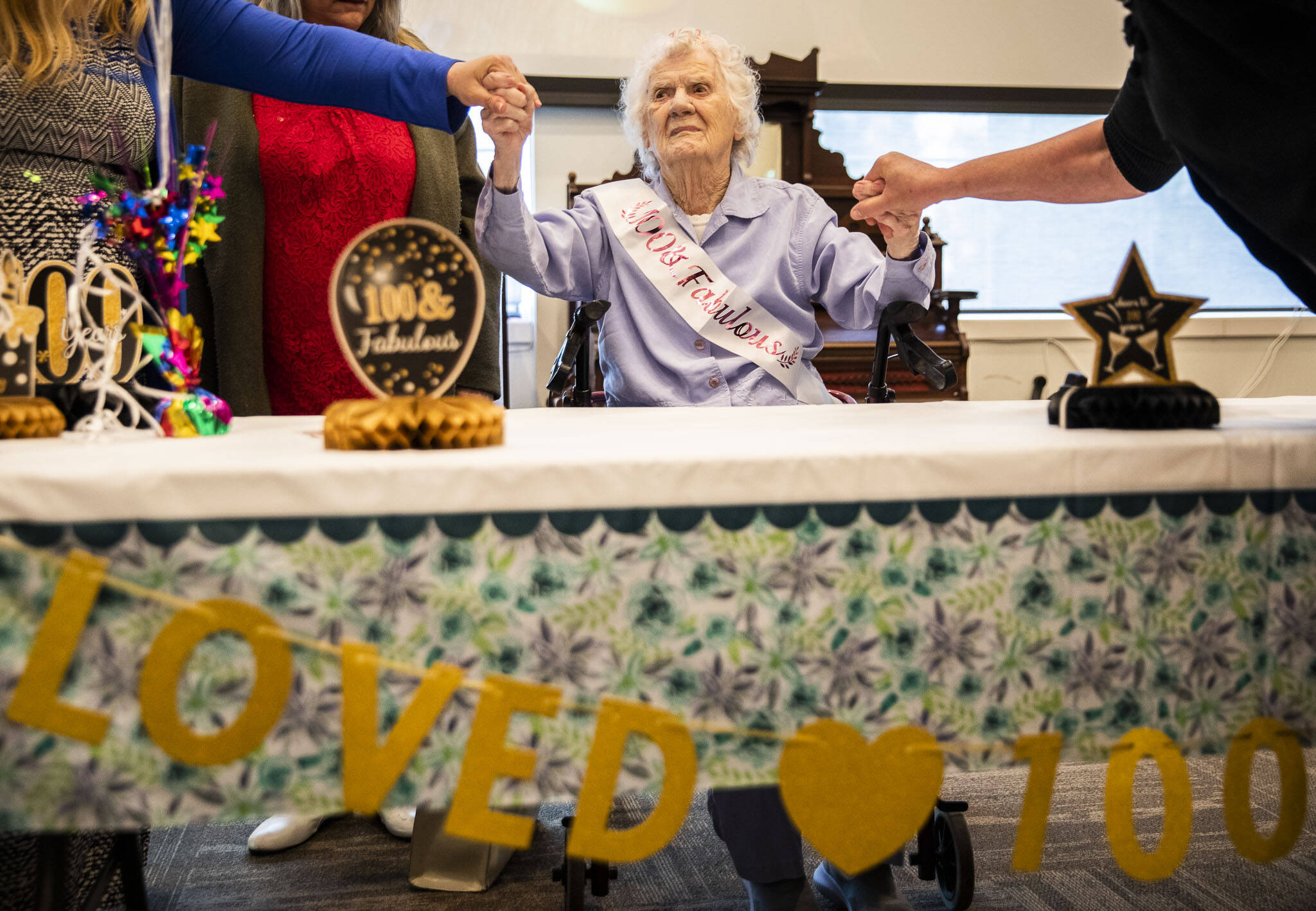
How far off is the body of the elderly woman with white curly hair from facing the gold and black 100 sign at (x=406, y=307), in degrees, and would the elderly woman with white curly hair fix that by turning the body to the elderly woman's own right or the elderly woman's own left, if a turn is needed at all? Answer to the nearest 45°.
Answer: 0° — they already face it

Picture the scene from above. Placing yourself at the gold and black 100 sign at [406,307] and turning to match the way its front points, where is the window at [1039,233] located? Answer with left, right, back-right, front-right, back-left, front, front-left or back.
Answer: back-left

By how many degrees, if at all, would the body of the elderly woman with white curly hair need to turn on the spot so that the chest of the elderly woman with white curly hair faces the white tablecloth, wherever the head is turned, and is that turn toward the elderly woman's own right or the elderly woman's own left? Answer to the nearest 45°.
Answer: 0° — they already face it

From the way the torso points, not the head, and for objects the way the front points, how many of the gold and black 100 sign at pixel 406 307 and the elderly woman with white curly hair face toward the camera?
2

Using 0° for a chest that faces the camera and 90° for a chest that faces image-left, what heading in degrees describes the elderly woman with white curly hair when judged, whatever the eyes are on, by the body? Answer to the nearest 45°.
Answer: approximately 0°

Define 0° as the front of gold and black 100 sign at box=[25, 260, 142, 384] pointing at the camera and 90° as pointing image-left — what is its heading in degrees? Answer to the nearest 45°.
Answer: approximately 0°
